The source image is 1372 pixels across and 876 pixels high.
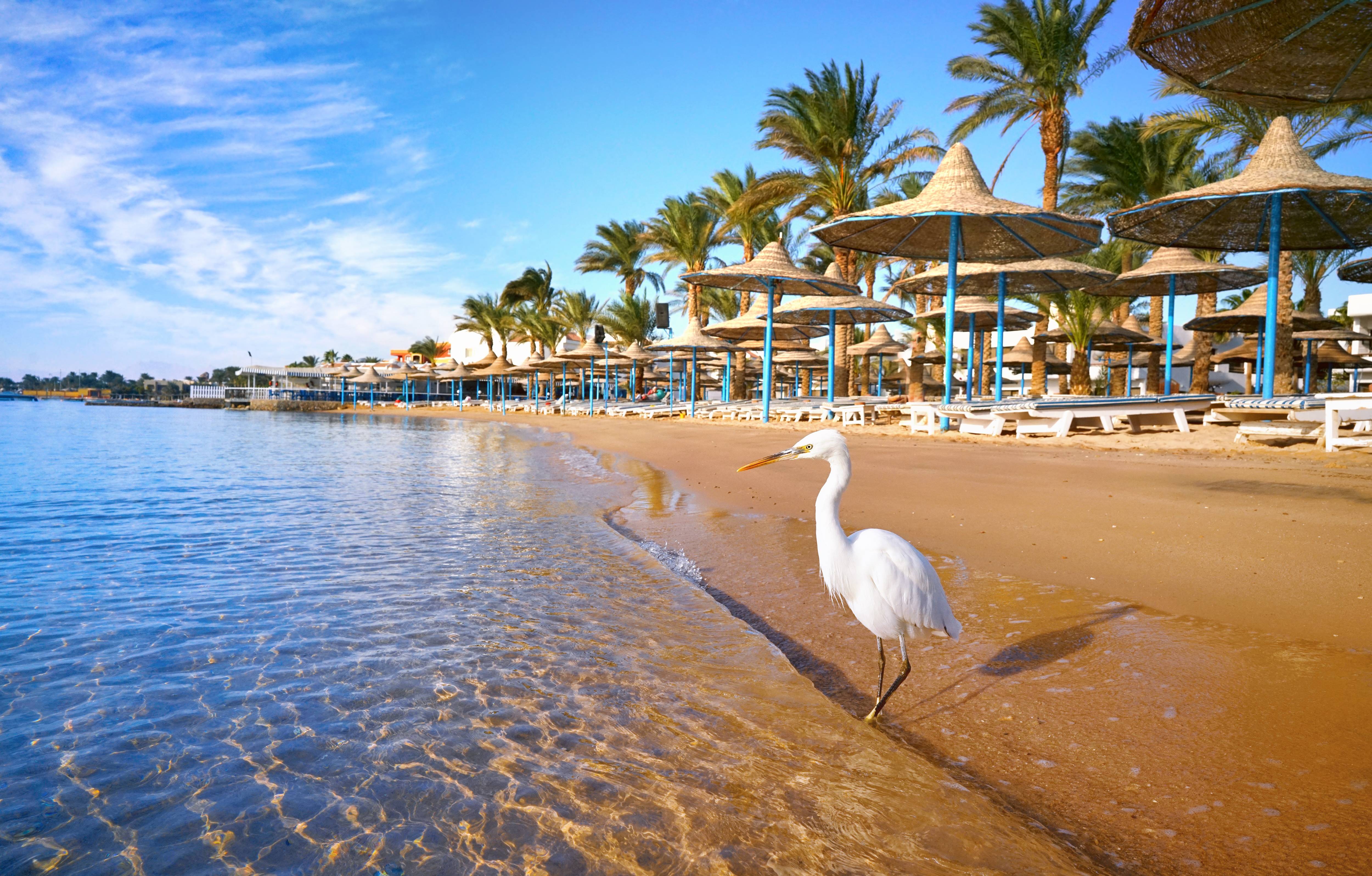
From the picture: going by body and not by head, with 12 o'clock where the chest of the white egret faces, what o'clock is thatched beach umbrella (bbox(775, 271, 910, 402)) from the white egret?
The thatched beach umbrella is roughly at 3 o'clock from the white egret.

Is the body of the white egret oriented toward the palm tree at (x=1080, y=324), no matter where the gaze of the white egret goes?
no

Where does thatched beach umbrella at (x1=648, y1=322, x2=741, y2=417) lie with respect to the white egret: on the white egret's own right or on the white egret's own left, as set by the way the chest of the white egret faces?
on the white egret's own right

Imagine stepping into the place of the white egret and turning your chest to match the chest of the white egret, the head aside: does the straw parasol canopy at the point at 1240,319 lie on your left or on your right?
on your right

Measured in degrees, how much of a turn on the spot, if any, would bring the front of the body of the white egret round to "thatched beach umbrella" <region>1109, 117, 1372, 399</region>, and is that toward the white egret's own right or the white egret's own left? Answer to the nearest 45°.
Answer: approximately 135° to the white egret's own right

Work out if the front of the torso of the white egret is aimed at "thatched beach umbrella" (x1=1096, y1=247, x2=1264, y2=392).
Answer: no

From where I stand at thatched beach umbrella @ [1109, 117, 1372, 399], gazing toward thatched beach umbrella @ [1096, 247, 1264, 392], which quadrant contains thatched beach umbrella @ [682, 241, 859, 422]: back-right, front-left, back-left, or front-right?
front-left

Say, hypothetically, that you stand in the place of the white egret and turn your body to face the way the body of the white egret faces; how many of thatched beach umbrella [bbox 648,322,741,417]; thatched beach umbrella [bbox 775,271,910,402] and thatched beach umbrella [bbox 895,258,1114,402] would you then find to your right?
3

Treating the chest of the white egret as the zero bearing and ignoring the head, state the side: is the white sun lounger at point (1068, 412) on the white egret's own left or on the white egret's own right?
on the white egret's own right

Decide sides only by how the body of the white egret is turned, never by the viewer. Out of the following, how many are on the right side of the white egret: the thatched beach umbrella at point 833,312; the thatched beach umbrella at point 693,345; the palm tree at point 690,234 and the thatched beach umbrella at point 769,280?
4

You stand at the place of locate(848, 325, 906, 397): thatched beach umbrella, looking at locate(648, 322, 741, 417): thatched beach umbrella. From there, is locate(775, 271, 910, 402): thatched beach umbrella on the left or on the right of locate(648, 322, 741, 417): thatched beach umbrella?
left

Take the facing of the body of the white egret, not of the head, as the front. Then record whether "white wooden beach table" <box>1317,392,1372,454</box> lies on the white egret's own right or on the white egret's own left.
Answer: on the white egret's own right

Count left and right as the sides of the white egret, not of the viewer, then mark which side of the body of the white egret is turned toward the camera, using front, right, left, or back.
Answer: left

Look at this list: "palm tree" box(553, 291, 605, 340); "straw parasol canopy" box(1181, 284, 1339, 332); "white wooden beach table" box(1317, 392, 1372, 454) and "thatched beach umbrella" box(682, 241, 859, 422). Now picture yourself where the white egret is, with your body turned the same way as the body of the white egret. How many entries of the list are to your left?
0

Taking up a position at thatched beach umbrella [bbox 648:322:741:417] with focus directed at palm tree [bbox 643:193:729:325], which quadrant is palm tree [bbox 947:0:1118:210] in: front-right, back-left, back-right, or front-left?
back-right

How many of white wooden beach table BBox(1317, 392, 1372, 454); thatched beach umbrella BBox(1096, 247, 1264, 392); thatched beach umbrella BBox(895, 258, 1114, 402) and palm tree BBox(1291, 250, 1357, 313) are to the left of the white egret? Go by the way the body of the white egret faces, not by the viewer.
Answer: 0

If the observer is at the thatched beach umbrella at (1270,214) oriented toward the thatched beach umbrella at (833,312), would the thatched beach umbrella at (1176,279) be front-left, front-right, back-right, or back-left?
front-right

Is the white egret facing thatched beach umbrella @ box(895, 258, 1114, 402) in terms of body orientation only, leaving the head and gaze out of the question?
no

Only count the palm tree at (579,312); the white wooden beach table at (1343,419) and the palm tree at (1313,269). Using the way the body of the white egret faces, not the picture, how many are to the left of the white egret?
0
